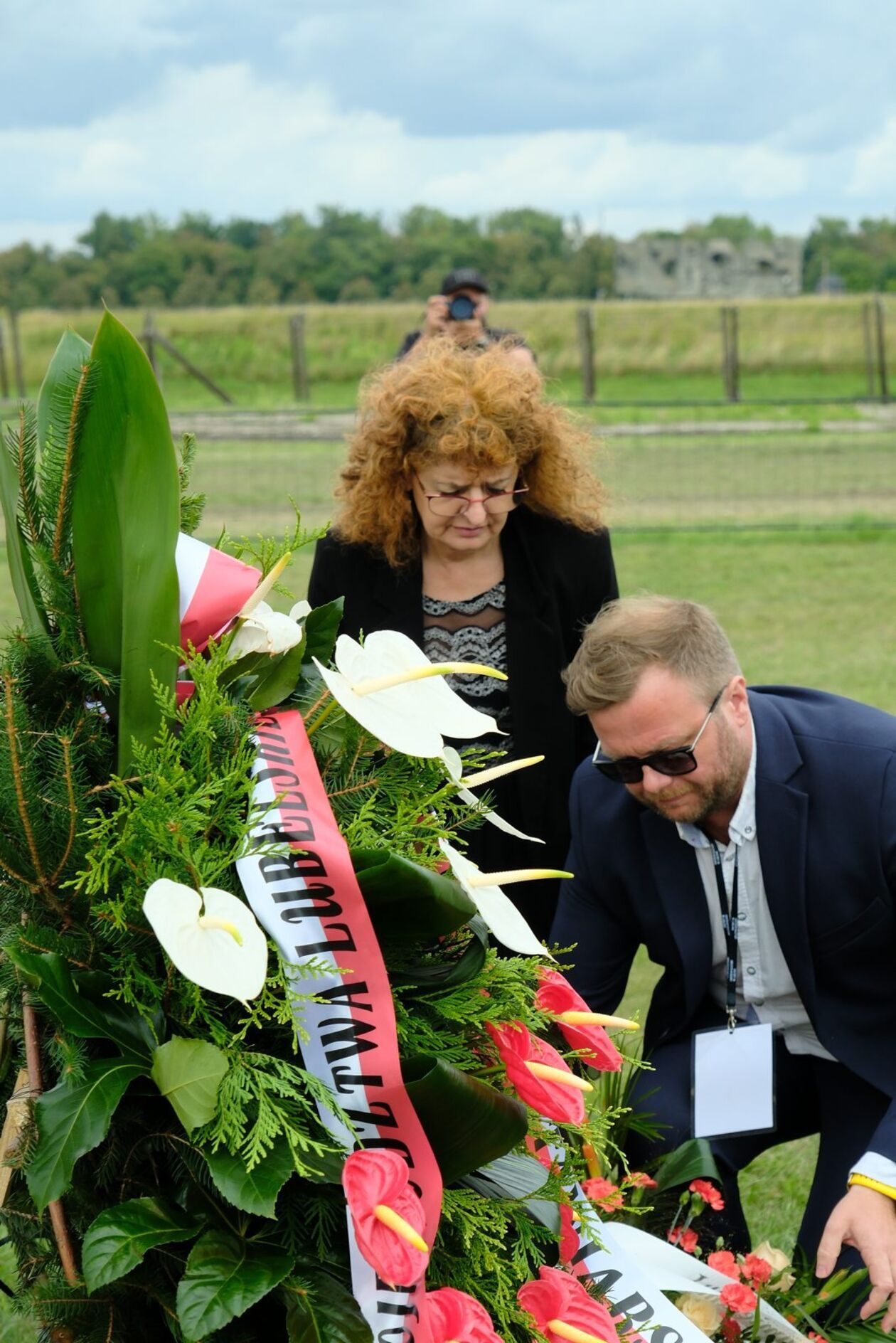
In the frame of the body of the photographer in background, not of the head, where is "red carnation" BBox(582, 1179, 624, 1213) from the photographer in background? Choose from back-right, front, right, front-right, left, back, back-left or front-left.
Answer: front

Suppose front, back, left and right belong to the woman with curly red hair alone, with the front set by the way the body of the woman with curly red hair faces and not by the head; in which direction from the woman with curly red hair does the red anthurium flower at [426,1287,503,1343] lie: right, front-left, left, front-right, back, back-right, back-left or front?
front

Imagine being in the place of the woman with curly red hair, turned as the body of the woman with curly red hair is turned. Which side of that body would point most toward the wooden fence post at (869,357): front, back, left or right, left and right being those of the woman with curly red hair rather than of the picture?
back

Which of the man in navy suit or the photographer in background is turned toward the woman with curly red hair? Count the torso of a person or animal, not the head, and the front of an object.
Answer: the photographer in background

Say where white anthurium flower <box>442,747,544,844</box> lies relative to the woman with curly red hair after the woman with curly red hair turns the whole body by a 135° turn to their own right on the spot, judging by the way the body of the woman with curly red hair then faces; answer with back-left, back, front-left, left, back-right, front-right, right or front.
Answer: back-left

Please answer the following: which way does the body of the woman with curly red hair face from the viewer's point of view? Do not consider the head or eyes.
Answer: toward the camera

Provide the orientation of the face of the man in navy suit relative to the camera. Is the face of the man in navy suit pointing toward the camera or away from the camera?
toward the camera

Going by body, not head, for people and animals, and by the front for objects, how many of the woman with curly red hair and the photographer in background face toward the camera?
2

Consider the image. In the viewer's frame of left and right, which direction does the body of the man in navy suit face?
facing the viewer and to the left of the viewer

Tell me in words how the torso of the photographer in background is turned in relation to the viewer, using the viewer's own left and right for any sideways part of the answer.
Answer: facing the viewer

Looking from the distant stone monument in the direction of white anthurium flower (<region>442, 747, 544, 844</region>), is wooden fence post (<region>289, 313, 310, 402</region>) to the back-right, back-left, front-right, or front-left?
front-right

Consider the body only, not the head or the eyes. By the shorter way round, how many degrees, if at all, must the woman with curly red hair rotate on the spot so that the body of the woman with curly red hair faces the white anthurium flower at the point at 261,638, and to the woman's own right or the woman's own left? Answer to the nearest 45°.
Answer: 0° — they already face it

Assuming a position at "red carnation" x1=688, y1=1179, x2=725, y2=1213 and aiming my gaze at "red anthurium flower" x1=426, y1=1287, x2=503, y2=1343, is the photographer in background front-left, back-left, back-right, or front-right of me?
back-right

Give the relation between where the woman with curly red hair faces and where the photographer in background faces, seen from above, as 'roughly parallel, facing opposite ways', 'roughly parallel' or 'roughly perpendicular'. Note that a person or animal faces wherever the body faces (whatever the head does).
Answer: roughly parallel

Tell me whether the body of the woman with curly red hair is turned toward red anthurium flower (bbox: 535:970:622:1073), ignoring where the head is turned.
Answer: yes

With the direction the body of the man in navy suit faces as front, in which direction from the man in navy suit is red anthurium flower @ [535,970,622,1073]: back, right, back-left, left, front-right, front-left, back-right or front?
front-left

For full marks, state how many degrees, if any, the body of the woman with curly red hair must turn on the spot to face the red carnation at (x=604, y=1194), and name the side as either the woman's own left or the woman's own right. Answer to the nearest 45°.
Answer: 0° — they already face it

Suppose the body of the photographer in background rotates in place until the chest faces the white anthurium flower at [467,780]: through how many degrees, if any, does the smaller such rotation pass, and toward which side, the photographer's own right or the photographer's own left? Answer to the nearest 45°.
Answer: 0° — they already face it

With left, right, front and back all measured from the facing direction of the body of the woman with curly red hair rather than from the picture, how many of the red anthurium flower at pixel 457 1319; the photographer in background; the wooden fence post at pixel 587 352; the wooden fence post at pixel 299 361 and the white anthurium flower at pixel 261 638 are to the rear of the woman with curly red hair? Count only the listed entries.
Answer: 3

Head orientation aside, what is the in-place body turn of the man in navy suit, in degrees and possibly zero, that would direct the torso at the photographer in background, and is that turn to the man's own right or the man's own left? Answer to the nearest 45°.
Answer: approximately 135° to the man's own right
